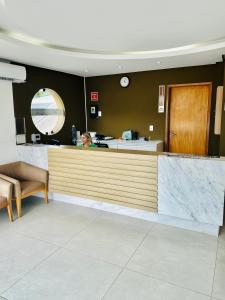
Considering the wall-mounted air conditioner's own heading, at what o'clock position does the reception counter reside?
The reception counter is roughly at 12 o'clock from the wall-mounted air conditioner.

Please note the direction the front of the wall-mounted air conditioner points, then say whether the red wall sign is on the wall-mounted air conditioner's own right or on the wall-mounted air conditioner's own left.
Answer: on the wall-mounted air conditioner's own left

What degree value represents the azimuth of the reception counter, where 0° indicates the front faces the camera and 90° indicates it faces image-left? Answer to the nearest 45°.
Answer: approximately 45°

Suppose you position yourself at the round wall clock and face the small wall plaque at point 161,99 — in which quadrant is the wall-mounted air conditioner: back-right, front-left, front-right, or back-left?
back-right

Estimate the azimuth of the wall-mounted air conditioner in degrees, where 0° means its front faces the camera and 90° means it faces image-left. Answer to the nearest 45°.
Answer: approximately 315°

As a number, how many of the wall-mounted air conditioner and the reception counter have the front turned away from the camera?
0

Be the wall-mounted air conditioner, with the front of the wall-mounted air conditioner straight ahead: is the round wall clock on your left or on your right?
on your left

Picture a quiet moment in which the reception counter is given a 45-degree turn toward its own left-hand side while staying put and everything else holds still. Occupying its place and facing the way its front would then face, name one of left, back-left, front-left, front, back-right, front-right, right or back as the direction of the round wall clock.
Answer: back

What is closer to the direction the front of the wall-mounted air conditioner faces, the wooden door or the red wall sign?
the wooden door

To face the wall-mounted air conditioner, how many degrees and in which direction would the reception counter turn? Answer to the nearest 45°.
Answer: approximately 45° to its right

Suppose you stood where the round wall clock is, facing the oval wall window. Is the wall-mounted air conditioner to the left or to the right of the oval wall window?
left

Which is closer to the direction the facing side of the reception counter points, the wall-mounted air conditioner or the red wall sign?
the wall-mounted air conditioner

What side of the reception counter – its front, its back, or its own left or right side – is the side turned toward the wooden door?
back

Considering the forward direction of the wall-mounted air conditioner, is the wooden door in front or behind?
in front
